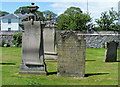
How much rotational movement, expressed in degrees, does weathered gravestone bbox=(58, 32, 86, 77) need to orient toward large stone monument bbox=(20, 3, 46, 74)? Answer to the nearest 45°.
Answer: approximately 90° to its right

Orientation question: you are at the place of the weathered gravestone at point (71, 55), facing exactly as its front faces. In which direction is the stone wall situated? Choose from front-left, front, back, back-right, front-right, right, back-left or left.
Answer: back

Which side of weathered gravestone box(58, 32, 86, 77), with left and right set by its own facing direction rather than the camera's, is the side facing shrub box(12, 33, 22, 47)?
back

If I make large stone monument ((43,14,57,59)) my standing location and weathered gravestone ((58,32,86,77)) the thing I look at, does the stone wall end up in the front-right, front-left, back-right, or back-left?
back-left

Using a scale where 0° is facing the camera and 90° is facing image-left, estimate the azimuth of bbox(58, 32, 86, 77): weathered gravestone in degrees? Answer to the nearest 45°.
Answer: approximately 0°

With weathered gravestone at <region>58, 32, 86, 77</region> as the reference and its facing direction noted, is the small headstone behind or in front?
behind

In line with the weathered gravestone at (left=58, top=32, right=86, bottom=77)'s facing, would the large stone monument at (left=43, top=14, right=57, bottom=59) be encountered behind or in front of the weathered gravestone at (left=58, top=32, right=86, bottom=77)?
behind
